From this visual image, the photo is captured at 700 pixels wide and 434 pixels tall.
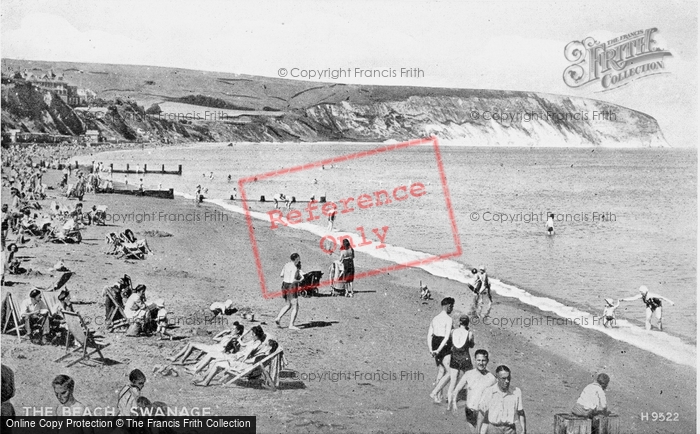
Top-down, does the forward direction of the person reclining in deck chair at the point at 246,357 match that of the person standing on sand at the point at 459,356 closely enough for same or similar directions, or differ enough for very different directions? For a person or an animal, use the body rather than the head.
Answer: very different directions

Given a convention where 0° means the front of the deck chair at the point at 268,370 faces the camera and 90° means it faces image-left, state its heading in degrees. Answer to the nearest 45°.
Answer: approximately 90°

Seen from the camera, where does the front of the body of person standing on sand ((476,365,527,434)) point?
toward the camera

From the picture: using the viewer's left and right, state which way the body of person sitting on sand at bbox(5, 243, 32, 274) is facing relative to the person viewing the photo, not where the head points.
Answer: facing to the right of the viewer

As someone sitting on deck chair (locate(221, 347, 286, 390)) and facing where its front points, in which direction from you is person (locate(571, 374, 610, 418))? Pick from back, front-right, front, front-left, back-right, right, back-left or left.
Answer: back

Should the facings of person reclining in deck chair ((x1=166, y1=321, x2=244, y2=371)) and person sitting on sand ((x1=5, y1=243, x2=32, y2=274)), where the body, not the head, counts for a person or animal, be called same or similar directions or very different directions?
very different directions

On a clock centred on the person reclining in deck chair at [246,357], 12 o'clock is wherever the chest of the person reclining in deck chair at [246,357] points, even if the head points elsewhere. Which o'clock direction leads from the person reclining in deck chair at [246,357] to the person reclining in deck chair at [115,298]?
the person reclining in deck chair at [115,298] is roughly at 1 o'clock from the person reclining in deck chair at [246,357].

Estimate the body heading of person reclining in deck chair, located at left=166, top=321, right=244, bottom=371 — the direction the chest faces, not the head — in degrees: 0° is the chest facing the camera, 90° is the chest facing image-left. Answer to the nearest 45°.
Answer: approximately 90°

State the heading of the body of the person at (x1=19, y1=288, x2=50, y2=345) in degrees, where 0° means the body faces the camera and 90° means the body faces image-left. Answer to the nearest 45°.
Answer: approximately 315°

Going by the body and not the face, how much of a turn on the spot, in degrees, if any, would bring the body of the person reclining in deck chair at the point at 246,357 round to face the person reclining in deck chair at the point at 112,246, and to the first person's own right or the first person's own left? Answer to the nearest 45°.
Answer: approximately 45° to the first person's own right

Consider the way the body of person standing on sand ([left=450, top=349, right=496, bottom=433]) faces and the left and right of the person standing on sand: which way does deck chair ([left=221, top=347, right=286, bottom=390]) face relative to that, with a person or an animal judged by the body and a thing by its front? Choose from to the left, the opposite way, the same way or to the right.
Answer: to the right

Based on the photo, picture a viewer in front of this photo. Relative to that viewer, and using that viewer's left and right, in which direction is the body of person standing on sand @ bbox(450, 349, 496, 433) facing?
facing the viewer
